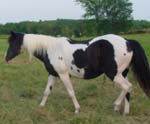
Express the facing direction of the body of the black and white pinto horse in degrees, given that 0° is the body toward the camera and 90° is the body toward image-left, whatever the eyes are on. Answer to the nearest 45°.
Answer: approximately 90°
